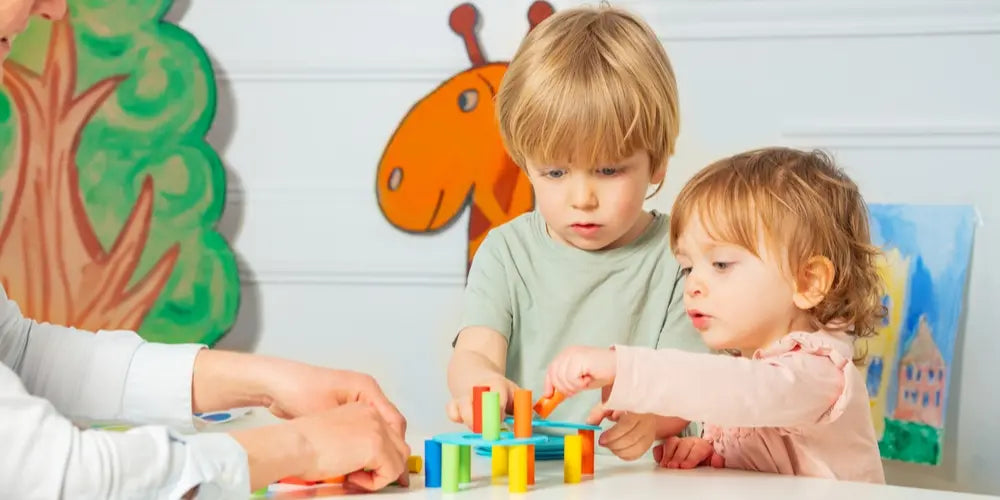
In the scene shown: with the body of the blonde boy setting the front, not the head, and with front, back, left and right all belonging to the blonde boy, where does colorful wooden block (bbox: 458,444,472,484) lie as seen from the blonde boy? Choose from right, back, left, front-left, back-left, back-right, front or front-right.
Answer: front

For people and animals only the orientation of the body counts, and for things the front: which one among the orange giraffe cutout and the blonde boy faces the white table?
the blonde boy

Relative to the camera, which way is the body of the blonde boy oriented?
toward the camera

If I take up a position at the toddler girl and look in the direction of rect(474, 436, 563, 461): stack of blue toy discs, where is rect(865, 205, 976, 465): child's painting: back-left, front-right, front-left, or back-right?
back-right

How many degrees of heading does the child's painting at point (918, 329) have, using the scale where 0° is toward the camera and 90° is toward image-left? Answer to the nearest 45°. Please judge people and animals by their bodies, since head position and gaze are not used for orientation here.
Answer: approximately 0°

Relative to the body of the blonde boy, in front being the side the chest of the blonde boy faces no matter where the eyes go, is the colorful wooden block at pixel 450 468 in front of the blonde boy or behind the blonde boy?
in front

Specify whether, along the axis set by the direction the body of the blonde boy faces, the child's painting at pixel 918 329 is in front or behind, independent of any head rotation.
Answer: behind

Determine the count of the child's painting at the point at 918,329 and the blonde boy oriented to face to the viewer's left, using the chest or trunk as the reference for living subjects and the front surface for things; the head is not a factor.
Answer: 0
